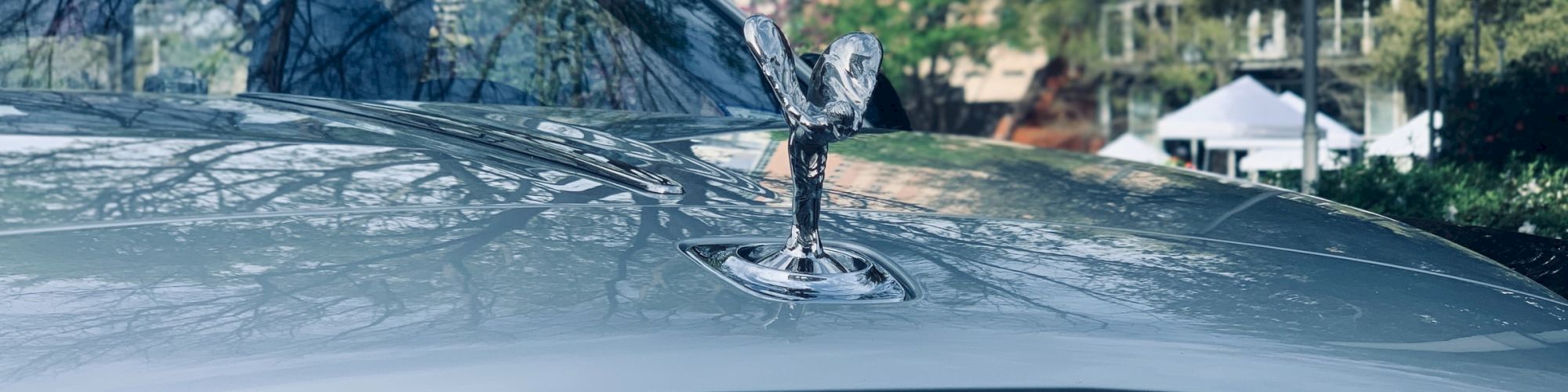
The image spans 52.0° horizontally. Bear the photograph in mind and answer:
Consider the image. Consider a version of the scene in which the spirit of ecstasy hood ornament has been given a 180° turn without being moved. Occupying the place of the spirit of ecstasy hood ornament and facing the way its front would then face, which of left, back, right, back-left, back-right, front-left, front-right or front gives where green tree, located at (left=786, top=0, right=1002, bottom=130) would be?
front-right

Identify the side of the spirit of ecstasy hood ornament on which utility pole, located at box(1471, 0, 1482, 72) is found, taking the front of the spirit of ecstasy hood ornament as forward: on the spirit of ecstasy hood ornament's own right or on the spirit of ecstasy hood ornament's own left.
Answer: on the spirit of ecstasy hood ornament's own left

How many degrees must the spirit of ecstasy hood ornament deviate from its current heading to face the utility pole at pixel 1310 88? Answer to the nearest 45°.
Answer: approximately 135° to its left

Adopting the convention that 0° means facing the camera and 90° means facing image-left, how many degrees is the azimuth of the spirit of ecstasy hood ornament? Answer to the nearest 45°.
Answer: approximately 315°

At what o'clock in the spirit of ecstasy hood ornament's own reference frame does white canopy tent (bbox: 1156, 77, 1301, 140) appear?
The white canopy tent is roughly at 8 o'clock from the spirit of ecstasy hood ornament.

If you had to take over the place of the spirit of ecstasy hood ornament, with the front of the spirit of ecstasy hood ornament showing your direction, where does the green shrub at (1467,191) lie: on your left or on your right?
on your left

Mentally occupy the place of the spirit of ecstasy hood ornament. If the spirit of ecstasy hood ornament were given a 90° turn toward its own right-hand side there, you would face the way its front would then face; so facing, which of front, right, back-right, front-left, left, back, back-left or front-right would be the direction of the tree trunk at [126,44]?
right
